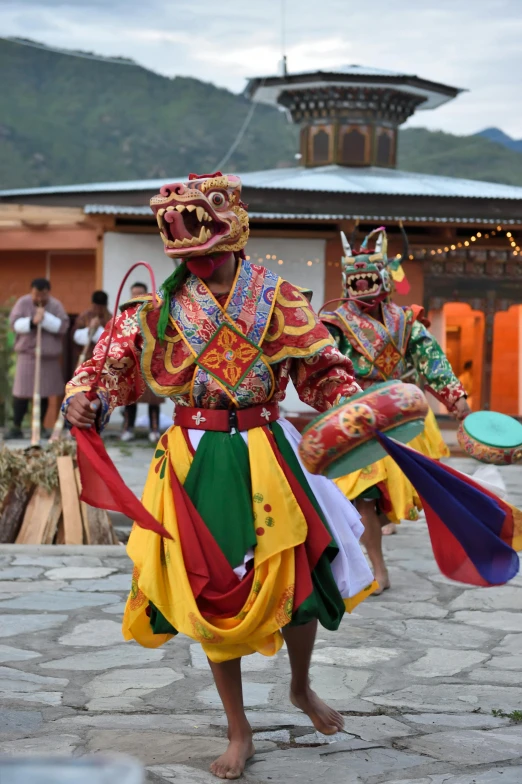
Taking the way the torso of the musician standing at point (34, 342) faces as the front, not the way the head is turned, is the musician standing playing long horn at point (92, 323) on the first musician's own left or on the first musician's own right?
on the first musician's own left

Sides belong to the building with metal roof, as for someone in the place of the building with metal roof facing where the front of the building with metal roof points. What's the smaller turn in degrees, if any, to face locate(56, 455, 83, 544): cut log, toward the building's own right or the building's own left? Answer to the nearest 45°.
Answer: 0° — it already faces it

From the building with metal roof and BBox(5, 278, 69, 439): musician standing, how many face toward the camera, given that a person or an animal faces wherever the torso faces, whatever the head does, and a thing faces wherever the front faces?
2

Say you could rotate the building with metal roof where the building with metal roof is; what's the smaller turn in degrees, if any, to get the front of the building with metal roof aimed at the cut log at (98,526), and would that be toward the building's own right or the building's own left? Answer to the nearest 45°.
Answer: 0° — it already faces it

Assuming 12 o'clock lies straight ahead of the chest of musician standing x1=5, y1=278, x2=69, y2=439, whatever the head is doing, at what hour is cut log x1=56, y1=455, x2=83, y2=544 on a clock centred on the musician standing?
The cut log is roughly at 12 o'clock from the musician standing.

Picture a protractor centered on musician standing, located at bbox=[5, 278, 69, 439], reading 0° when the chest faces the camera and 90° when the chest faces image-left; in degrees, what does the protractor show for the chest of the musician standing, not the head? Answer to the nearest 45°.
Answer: approximately 0°

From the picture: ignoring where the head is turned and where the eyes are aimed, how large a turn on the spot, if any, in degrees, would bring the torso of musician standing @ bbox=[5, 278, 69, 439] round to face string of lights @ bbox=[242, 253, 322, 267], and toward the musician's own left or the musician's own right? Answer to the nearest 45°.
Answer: approximately 135° to the musician's own left

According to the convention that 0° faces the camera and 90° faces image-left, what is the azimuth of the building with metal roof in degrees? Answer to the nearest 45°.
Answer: approximately 0°

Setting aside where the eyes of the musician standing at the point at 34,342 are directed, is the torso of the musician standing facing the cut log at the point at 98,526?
yes

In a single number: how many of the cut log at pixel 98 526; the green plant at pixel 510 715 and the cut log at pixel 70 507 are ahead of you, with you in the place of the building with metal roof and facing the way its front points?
3
